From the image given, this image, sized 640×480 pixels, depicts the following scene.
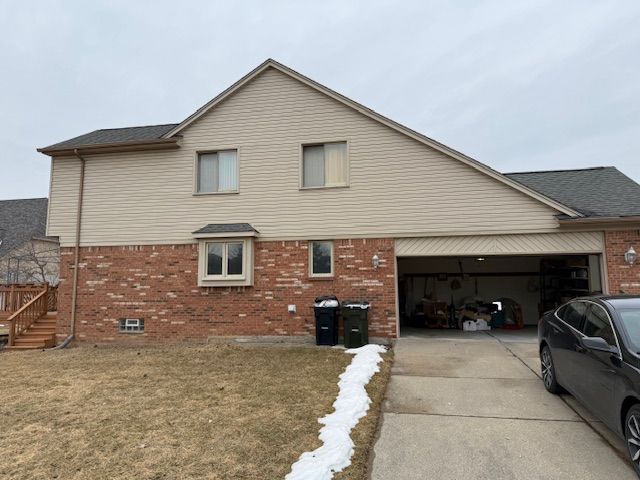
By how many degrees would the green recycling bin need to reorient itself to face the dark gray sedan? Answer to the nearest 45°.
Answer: approximately 45° to its left

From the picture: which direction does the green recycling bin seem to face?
toward the camera

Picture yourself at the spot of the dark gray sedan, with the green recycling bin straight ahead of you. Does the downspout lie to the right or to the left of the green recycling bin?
left

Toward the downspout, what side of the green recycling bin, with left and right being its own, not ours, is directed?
right

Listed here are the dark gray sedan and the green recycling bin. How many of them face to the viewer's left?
0

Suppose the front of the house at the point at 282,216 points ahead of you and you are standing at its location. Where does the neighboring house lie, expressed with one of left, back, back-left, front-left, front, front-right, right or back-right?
back-left

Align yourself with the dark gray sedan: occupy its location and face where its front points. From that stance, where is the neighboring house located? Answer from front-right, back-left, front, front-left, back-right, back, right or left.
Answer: back-right

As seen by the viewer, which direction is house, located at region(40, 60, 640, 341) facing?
to the viewer's right

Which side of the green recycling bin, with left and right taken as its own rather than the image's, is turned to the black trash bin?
right

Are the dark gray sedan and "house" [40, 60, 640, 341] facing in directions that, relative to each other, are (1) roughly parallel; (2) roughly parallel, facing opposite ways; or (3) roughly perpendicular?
roughly perpendicular
